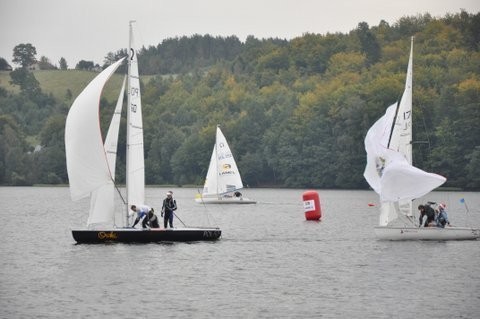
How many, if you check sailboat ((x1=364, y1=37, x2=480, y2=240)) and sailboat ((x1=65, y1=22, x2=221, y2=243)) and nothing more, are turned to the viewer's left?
2

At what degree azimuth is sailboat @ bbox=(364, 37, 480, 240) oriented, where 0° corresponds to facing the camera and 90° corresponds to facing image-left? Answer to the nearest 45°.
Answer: approximately 90°

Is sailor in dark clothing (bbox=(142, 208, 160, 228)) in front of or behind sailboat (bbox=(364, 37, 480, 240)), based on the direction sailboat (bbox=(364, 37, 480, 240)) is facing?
in front

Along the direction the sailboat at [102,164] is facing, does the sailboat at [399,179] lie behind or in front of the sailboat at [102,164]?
behind

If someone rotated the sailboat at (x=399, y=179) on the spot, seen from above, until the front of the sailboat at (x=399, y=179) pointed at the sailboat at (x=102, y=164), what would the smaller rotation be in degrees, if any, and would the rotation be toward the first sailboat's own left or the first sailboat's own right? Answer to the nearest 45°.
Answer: approximately 45° to the first sailboat's own left

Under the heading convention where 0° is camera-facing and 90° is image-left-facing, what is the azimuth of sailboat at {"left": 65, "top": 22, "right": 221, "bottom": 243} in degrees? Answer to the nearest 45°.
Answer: approximately 90°
